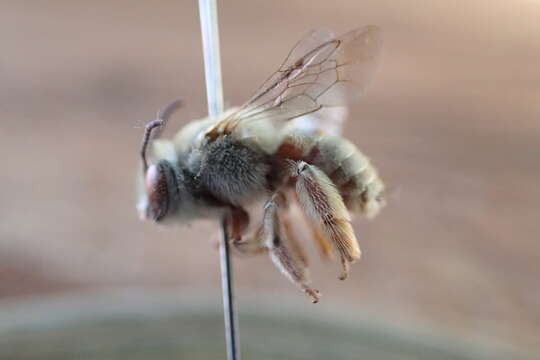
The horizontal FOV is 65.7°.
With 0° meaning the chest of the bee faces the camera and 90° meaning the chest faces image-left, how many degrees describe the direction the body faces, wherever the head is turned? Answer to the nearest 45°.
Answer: approximately 90°
